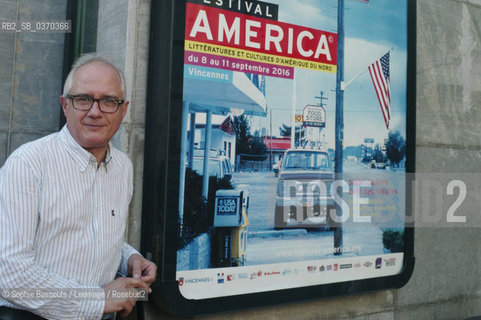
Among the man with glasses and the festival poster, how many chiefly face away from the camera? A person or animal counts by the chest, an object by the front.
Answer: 0

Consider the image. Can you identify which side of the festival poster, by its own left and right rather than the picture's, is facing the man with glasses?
right

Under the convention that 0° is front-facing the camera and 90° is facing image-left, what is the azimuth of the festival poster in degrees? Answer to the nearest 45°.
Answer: approximately 315°

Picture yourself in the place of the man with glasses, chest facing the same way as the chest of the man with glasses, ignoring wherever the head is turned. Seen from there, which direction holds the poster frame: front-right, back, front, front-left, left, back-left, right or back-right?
left

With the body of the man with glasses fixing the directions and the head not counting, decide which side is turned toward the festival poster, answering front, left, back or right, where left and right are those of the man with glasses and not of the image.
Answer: left

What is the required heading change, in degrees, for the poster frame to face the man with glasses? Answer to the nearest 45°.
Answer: approximately 45° to its right

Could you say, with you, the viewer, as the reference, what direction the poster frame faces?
facing the viewer and to the right of the viewer
